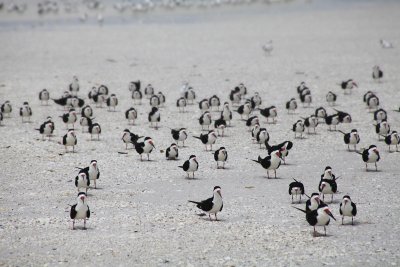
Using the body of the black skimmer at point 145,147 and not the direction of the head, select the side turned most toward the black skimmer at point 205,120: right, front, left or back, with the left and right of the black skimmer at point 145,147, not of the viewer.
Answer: left

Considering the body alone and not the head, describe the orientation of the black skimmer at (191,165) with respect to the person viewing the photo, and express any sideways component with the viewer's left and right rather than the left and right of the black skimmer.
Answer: facing the viewer and to the right of the viewer

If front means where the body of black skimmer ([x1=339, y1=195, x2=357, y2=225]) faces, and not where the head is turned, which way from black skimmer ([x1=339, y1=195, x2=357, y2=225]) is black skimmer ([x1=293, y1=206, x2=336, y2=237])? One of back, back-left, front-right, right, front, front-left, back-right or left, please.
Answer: front-right

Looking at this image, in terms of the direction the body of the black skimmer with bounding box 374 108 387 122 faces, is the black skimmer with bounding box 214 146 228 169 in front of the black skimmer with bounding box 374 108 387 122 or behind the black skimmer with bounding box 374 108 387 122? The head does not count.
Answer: in front

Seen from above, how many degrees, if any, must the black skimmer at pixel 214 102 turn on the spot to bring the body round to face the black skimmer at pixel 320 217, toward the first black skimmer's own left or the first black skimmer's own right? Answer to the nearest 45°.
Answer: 0° — it already faces it

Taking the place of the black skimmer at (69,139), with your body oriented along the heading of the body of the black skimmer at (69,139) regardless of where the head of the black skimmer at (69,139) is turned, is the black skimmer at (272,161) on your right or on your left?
on your left

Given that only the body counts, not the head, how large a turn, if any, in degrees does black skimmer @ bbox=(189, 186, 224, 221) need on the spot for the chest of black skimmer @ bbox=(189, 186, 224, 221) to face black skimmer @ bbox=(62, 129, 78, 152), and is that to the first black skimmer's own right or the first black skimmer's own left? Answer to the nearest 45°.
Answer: approximately 180°

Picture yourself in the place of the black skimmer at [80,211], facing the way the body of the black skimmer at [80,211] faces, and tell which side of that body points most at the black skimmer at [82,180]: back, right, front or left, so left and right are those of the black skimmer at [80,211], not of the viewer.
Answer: back
